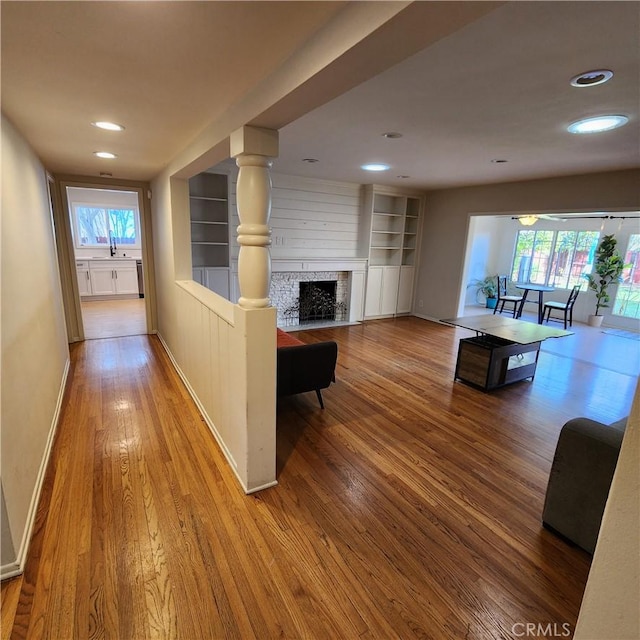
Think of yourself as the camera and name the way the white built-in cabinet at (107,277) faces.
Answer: facing the viewer

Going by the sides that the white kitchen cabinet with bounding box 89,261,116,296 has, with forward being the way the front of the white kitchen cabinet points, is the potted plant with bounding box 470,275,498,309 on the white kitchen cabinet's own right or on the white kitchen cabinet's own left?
on the white kitchen cabinet's own left

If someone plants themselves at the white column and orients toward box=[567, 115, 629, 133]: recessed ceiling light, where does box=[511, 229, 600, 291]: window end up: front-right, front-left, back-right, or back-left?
front-left

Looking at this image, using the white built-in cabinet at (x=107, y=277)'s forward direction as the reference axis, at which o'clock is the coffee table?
The coffee table is roughly at 11 o'clock from the white built-in cabinet.

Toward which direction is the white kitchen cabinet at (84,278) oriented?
toward the camera

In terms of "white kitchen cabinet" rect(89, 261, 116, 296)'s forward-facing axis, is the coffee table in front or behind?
in front

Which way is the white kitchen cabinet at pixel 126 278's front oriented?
toward the camera

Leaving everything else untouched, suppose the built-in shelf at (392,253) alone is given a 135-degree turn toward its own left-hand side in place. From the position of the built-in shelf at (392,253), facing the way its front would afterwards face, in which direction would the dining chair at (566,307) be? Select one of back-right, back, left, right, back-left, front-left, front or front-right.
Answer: right
